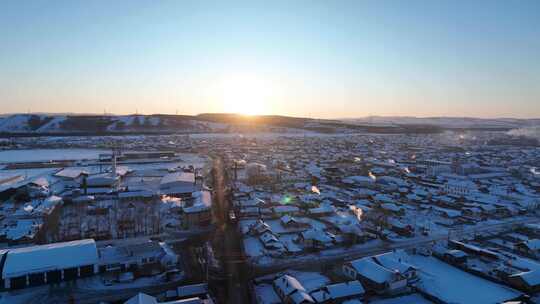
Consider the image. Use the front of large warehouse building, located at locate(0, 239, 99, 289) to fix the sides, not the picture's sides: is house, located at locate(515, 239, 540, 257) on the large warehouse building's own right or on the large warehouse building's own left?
on the large warehouse building's own left

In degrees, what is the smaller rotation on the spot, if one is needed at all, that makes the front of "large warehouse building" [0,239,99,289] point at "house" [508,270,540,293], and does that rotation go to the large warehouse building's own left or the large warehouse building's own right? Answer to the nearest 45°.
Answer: approximately 45° to the large warehouse building's own left

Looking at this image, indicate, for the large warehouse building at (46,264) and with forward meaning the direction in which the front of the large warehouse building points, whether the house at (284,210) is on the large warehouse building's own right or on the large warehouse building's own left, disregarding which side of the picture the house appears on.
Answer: on the large warehouse building's own left

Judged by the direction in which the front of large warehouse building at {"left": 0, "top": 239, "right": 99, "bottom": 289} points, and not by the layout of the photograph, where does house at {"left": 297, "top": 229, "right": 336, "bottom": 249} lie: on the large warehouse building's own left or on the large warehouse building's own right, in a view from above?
on the large warehouse building's own left

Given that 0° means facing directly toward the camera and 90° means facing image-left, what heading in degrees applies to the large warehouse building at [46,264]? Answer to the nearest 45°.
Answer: approximately 0°

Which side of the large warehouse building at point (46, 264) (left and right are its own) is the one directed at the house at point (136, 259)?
left

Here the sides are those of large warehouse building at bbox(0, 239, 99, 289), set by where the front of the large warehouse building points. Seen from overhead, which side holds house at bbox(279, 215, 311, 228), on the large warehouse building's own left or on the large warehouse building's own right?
on the large warehouse building's own left

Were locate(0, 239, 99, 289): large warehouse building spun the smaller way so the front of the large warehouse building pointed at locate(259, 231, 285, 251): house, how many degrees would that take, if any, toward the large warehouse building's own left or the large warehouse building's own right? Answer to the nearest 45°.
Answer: approximately 90° to the large warehouse building's own left

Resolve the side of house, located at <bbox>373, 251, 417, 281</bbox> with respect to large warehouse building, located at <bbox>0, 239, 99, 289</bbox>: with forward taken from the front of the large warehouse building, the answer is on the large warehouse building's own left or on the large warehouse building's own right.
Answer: on the large warehouse building's own left
